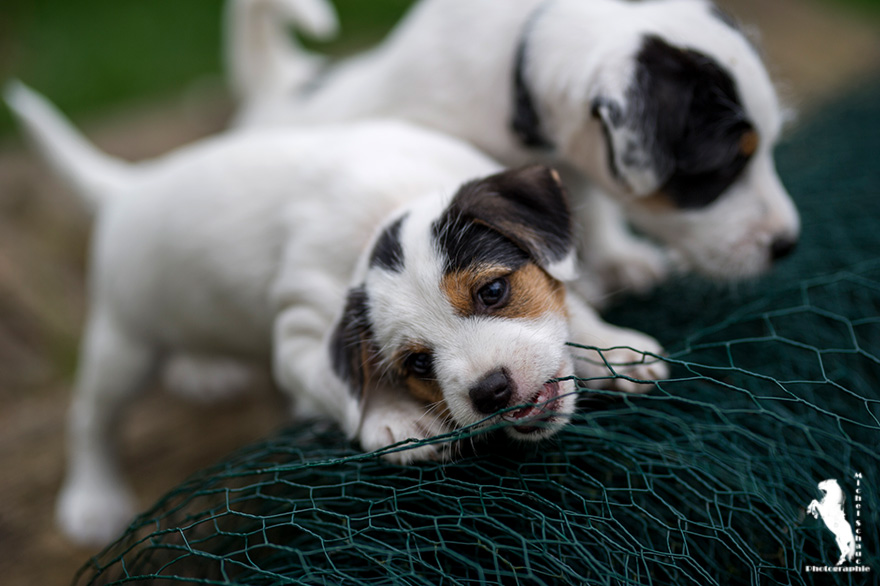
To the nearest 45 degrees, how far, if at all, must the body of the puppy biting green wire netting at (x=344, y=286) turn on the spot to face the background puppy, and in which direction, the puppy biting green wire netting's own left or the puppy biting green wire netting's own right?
approximately 45° to the puppy biting green wire netting's own left

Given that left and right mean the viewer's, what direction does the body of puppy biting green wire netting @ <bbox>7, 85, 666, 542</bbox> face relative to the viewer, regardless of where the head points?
facing the viewer and to the right of the viewer

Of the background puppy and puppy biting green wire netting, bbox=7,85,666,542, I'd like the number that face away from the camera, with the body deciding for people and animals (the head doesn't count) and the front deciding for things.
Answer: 0

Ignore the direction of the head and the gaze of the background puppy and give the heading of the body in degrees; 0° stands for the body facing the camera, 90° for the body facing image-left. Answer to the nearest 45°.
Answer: approximately 270°

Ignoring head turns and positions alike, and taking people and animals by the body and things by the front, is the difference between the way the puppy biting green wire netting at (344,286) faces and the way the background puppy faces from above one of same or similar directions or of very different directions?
same or similar directions
